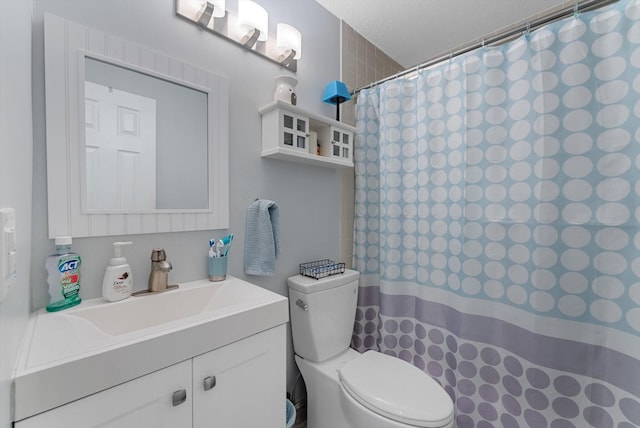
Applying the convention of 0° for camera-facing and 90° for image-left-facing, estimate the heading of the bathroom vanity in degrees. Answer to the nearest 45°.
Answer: approximately 315°

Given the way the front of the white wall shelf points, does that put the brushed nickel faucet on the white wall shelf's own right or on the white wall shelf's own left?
on the white wall shelf's own right

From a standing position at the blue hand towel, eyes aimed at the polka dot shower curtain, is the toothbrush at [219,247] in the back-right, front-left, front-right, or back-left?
back-right

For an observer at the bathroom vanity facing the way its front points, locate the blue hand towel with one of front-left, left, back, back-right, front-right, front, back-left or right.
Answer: left
